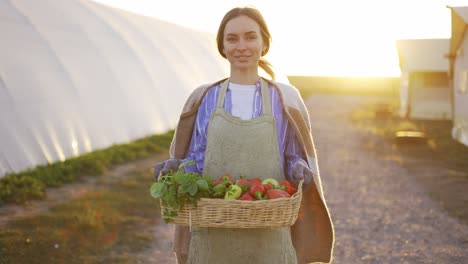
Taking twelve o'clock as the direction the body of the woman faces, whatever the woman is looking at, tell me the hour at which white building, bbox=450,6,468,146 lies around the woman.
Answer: The white building is roughly at 7 o'clock from the woman.

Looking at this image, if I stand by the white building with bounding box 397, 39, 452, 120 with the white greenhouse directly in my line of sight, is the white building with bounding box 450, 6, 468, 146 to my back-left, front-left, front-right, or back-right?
front-left

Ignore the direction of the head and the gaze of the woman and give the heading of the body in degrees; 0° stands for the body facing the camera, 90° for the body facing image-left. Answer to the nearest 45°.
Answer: approximately 0°

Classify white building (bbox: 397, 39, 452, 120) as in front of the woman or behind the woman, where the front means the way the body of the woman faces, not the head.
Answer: behind

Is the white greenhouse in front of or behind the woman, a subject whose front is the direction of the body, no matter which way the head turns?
behind
